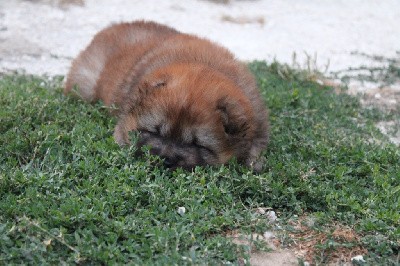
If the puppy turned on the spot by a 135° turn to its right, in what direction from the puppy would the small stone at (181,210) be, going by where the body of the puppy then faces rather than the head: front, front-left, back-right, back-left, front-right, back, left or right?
left

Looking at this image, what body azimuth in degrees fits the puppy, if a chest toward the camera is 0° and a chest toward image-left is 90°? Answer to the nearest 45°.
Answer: approximately 315°

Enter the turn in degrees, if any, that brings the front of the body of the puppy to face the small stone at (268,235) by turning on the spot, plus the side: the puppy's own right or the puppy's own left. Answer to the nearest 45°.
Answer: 0° — it already faces it

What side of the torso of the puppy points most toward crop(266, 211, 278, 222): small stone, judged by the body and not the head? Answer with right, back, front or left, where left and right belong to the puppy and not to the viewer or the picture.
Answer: front
